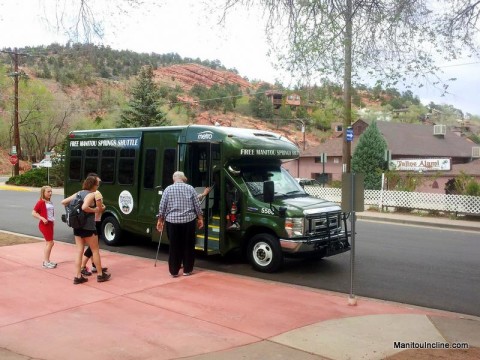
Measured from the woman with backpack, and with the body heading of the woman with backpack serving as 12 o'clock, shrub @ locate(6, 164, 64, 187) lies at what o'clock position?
The shrub is roughly at 9 o'clock from the woman with backpack.

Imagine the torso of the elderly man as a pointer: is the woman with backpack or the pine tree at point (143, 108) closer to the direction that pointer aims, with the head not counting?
the pine tree

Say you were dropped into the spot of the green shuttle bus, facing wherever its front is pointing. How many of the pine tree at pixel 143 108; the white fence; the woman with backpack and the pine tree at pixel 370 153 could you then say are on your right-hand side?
1

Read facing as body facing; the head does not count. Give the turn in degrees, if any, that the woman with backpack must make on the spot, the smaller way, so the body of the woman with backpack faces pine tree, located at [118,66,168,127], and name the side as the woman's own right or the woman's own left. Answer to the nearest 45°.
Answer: approximately 90° to the woman's own left

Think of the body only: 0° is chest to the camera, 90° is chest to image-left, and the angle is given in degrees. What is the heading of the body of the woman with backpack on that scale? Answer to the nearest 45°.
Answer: approximately 270°

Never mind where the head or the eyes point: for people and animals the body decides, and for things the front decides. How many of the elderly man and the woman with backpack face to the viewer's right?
1

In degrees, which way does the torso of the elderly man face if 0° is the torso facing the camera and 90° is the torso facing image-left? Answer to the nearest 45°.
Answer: approximately 180°

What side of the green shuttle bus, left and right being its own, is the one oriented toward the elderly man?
right

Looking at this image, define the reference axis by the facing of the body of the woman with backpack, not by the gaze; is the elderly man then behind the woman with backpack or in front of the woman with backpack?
in front

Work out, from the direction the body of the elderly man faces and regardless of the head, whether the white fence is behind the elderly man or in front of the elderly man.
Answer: in front

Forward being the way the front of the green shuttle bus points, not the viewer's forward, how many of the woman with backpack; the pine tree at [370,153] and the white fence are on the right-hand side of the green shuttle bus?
1

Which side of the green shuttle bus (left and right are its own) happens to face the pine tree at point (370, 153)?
left

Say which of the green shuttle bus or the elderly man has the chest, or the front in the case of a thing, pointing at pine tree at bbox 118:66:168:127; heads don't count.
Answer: the elderly man

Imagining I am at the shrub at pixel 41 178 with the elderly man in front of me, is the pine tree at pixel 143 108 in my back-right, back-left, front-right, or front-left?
back-left

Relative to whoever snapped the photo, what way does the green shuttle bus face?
facing the viewer and to the right of the viewer
